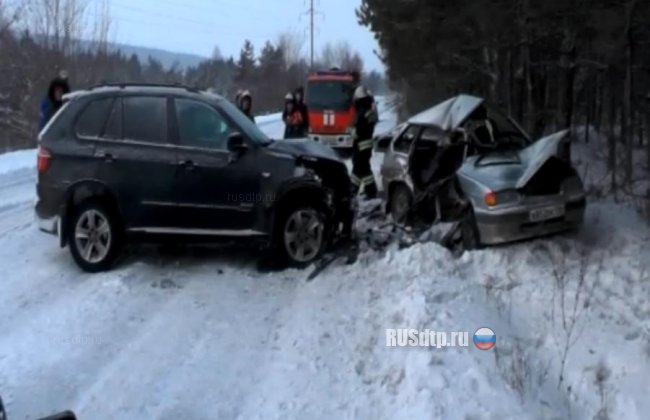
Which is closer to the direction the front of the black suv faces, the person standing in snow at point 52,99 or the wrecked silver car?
the wrecked silver car

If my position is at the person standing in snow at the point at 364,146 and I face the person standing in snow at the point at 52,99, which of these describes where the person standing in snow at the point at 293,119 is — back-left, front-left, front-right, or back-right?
front-right

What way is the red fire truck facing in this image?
toward the camera

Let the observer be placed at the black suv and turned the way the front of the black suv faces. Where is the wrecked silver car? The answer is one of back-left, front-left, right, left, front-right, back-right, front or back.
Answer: front

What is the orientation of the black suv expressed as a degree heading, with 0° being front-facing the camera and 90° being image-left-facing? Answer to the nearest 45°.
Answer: approximately 270°

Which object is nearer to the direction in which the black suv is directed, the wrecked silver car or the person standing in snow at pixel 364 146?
the wrecked silver car

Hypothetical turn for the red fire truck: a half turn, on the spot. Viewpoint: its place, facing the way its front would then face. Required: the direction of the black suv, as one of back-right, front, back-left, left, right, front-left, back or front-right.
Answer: back

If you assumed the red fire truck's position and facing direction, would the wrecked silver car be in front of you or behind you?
in front
